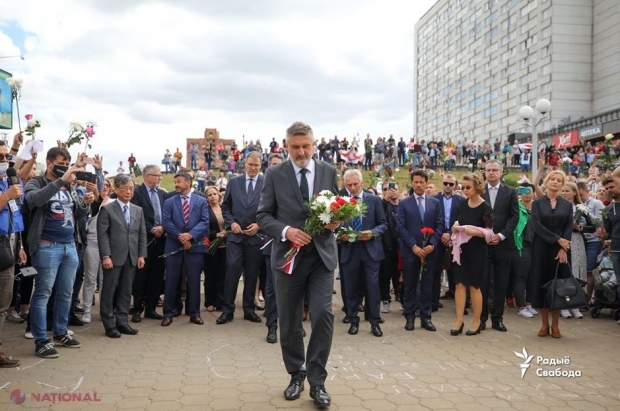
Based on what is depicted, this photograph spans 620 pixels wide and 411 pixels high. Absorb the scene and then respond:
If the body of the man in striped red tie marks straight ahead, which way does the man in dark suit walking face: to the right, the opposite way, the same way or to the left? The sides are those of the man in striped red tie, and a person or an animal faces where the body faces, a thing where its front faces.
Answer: the same way

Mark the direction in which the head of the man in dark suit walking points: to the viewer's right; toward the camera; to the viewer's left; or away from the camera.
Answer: toward the camera

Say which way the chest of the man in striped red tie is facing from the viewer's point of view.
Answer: toward the camera

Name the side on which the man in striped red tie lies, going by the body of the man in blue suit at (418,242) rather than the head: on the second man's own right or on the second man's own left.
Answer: on the second man's own right

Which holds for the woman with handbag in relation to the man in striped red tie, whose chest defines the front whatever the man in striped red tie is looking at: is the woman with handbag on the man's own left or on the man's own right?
on the man's own left

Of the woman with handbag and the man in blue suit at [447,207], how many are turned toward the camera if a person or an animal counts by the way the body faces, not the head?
2

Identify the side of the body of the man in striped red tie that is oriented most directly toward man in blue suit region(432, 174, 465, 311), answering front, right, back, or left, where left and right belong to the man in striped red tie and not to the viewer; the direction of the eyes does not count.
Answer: left

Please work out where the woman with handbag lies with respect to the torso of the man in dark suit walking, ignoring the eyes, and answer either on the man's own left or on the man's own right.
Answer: on the man's own left

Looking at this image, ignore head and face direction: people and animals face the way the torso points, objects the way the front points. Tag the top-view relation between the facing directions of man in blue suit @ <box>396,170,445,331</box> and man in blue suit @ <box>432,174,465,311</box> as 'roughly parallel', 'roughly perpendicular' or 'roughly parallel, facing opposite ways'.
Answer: roughly parallel

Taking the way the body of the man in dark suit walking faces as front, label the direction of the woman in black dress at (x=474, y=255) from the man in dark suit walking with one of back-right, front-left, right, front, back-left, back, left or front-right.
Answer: back-left

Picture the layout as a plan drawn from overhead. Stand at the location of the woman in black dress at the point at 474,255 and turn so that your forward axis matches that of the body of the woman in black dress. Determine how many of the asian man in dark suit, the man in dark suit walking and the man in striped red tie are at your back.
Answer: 0

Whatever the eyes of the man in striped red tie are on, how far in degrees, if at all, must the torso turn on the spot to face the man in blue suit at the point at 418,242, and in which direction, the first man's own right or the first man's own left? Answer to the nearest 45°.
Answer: approximately 90° to the first man's own left

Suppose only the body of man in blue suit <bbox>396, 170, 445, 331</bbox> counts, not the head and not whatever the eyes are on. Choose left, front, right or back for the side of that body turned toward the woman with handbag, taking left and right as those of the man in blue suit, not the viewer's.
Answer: left

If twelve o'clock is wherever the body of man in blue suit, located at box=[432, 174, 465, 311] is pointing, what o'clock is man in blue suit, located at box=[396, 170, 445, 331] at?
man in blue suit, located at box=[396, 170, 445, 331] is roughly at 1 o'clock from man in blue suit, located at box=[432, 174, 465, 311].

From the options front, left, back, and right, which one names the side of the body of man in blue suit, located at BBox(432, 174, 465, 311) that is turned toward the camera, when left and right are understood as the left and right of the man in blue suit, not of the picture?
front

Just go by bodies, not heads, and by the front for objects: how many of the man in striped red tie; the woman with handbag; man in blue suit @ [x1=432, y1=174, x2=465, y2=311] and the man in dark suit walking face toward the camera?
4

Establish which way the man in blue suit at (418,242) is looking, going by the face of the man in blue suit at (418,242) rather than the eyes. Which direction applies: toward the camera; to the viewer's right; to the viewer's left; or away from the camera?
toward the camera

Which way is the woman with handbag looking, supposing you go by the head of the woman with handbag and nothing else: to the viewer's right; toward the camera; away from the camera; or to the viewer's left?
toward the camera
